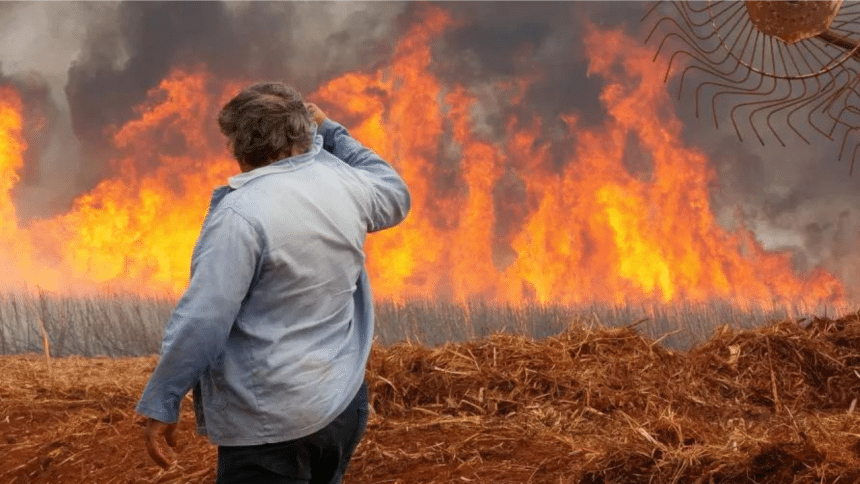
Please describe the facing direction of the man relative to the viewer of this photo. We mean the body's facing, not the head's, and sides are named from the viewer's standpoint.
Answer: facing away from the viewer and to the left of the viewer
